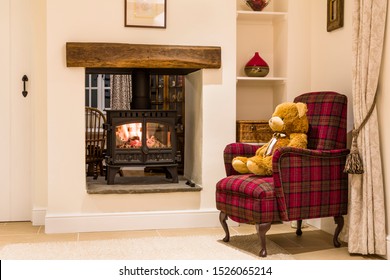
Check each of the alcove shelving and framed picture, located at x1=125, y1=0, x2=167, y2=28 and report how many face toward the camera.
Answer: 2

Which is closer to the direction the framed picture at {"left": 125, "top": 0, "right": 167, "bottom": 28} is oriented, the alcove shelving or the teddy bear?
the teddy bear

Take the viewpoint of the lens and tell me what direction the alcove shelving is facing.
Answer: facing the viewer

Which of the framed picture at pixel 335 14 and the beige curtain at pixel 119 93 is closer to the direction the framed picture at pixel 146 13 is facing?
the framed picture

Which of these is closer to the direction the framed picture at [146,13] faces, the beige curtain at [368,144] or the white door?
the beige curtain

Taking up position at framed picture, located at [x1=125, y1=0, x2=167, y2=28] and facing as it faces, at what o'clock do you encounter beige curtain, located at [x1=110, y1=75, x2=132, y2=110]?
The beige curtain is roughly at 6 o'clock from the framed picture.

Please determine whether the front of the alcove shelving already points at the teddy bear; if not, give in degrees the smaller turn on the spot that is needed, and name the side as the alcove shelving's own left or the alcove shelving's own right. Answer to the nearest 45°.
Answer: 0° — it already faces it

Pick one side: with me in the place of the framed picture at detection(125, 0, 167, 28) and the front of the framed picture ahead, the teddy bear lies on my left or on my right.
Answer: on my left

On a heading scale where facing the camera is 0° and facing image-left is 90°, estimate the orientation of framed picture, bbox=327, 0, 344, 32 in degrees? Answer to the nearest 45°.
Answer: approximately 45°

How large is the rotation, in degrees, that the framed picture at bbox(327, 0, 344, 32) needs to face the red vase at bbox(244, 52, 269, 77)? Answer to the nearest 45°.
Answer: approximately 90° to its right
